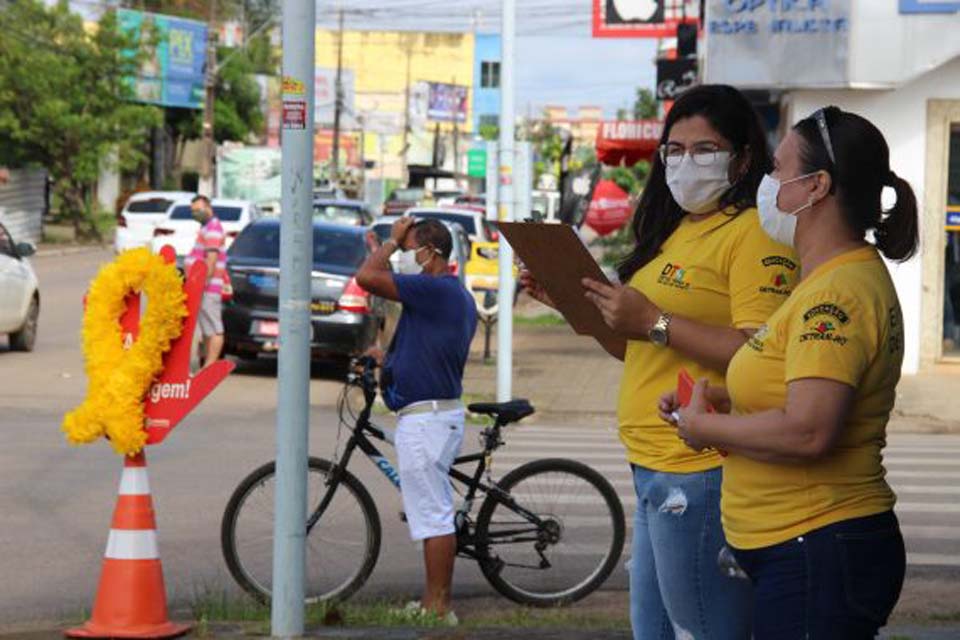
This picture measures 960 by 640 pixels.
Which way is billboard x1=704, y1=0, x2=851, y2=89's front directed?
toward the camera

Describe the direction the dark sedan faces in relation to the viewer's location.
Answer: facing away from the viewer

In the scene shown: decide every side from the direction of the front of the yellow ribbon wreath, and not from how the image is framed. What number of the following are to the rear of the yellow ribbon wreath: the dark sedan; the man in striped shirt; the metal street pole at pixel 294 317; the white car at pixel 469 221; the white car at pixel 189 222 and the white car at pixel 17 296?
5

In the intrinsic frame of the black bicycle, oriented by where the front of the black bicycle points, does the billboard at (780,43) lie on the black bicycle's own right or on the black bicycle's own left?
on the black bicycle's own right

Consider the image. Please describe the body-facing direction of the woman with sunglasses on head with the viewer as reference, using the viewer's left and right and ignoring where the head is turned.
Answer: facing to the left of the viewer

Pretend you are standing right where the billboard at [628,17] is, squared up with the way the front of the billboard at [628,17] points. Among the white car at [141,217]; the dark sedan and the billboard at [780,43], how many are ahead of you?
2

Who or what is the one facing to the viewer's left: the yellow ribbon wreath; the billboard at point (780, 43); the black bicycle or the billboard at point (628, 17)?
the black bicycle

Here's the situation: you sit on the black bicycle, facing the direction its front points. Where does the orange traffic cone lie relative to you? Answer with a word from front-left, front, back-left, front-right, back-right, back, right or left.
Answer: front-left

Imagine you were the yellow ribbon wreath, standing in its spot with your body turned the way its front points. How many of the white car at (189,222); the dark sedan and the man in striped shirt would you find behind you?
3

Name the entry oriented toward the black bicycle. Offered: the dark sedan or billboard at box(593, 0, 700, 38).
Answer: the billboard

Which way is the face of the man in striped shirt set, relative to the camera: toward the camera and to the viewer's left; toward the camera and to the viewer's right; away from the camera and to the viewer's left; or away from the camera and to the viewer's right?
toward the camera and to the viewer's left

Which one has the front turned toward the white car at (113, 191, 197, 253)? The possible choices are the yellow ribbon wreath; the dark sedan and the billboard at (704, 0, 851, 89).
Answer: the dark sedan

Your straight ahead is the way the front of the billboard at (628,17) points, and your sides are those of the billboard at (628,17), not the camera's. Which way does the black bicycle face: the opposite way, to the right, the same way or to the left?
to the right

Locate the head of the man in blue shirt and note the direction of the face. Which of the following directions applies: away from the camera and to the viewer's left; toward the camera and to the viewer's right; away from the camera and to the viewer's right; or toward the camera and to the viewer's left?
toward the camera and to the viewer's left

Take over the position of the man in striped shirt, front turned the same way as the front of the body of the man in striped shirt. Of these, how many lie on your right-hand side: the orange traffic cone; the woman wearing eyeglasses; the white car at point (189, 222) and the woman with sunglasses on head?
1

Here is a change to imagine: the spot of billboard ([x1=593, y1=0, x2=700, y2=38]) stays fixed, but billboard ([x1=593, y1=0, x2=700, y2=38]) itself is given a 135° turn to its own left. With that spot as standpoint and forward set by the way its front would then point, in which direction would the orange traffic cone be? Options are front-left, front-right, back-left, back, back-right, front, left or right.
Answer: back-right
